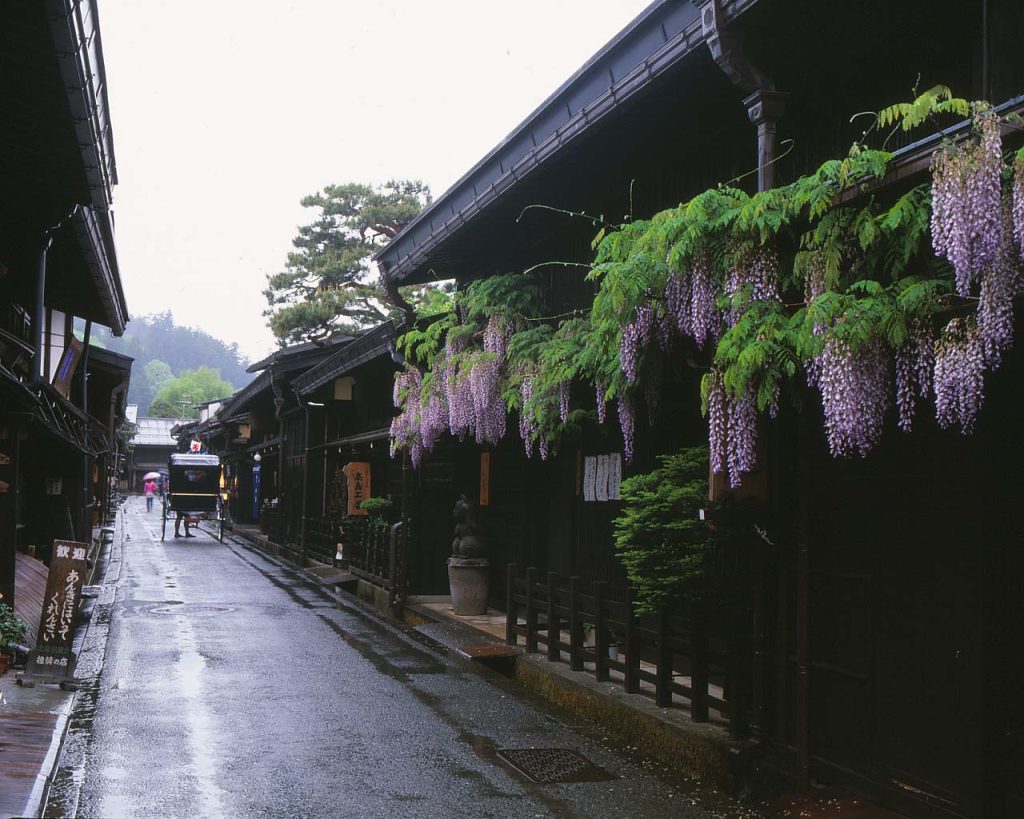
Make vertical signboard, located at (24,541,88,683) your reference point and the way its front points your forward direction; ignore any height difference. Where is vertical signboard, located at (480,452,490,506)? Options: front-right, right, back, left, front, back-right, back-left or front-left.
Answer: back-left

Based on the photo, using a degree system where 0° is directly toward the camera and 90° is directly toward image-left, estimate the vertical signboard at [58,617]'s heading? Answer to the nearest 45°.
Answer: approximately 0°

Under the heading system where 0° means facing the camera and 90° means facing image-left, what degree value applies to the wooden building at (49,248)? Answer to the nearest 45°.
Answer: approximately 270°

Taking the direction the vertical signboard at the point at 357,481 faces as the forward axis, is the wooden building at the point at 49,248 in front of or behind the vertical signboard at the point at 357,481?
in front

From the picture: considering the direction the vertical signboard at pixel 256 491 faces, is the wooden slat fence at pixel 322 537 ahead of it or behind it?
ahead

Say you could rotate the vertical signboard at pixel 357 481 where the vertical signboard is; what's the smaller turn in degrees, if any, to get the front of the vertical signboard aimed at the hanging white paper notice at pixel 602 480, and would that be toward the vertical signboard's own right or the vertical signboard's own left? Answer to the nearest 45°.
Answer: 0° — it already faces it
